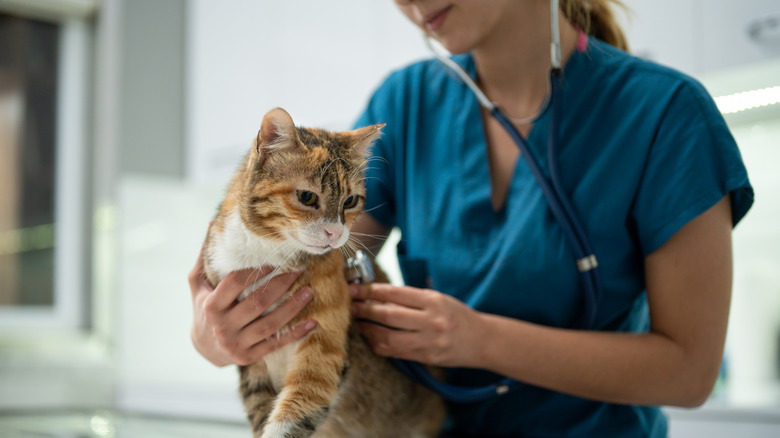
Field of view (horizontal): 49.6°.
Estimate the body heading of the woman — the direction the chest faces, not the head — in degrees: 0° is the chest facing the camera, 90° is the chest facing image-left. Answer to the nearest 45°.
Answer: approximately 45°

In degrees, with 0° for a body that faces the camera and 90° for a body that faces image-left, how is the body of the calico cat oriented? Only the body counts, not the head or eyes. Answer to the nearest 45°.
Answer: approximately 45°
